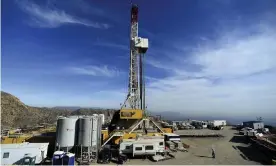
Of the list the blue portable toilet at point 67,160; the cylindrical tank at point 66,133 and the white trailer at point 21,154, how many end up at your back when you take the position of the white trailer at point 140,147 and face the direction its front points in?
0

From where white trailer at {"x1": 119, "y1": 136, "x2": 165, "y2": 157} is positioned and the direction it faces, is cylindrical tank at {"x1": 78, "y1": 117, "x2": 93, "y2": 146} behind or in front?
in front

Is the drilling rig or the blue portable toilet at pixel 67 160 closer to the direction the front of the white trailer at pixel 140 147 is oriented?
the blue portable toilet

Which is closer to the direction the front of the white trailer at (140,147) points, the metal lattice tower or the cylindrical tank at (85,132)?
the cylindrical tank

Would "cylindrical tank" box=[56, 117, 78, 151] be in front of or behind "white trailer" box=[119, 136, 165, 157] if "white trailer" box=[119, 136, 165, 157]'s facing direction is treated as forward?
in front

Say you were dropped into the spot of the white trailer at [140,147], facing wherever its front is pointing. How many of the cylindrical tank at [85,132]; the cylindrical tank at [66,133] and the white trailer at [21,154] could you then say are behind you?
0

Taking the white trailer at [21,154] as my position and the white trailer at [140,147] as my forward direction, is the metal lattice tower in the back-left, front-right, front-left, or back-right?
front-left

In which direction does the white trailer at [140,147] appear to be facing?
to the viewer's left

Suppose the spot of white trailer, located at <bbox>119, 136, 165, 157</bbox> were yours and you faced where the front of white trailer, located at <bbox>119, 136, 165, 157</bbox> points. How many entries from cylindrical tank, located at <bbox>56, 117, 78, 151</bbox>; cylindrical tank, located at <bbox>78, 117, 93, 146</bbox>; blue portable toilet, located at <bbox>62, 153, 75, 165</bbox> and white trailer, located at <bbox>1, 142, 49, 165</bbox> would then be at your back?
0

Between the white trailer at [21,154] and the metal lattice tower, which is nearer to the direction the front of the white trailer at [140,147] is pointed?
the white trailer

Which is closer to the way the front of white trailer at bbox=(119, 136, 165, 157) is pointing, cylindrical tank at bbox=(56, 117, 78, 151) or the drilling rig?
the cylindrical tank

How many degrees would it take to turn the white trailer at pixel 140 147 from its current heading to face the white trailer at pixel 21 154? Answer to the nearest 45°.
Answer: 0° — it already faces it

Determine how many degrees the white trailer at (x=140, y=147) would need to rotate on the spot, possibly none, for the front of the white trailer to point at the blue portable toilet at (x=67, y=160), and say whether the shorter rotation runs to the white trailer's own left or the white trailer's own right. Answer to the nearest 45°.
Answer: approximately 45° to the white trailer's own left

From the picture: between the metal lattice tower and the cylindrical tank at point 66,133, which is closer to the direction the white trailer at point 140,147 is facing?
the cylindrical tank

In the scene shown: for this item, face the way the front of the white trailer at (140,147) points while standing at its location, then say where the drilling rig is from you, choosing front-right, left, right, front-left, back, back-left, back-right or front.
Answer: right
